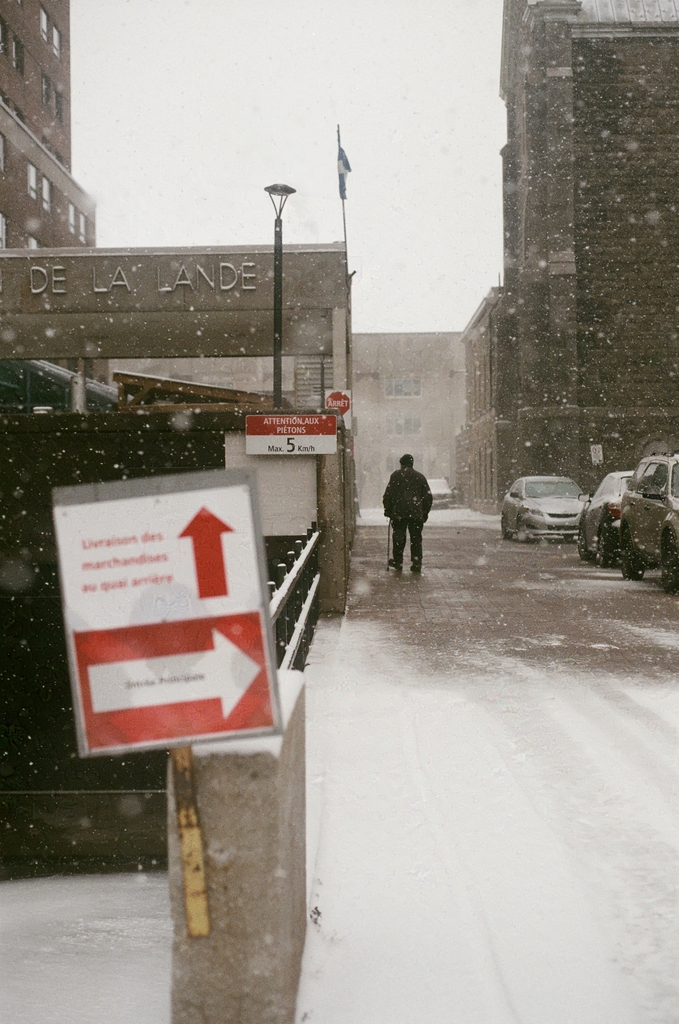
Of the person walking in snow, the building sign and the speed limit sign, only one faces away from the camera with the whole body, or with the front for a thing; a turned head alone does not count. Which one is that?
the person walking in snow

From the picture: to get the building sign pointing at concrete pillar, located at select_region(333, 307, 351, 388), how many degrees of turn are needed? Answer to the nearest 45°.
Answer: approximately 45° to its left

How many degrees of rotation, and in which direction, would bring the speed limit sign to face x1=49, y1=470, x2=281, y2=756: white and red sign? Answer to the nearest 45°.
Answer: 0° — it already faces it

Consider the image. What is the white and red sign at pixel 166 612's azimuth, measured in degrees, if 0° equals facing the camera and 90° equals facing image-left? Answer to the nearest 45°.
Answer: approximately 0°

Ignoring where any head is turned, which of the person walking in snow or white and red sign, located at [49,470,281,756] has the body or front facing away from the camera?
the person walking in snow

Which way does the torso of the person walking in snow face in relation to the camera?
away from the camera

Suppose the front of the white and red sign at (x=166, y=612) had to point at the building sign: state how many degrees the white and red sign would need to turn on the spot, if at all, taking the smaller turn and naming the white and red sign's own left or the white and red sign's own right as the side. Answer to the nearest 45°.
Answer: approximately 180°

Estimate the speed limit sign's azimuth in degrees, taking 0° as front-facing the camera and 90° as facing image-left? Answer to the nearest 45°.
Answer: approximately 0°

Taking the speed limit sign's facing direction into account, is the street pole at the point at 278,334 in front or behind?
behind
